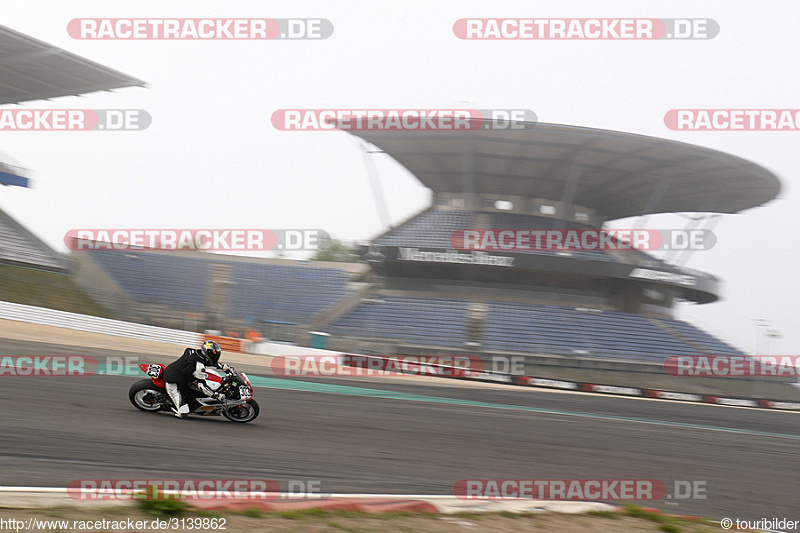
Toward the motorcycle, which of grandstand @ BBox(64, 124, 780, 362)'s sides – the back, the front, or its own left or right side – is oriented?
front

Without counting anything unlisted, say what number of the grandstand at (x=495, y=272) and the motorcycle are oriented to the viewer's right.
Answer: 1

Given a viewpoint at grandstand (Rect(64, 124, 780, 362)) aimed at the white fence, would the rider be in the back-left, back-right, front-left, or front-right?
front-left

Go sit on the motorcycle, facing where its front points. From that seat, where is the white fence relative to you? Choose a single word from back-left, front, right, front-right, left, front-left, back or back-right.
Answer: left

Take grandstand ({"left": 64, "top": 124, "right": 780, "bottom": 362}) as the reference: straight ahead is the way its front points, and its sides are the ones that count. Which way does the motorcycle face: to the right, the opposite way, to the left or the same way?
to the left

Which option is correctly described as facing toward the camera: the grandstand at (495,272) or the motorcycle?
the grandstand

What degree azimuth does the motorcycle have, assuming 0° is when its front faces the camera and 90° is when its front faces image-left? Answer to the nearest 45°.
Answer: approximately 270°

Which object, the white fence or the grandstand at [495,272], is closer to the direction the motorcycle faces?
the grandstand

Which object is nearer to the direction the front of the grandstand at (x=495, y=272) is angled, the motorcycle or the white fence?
the motorcycle

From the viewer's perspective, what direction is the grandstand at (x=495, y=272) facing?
toward the camera
